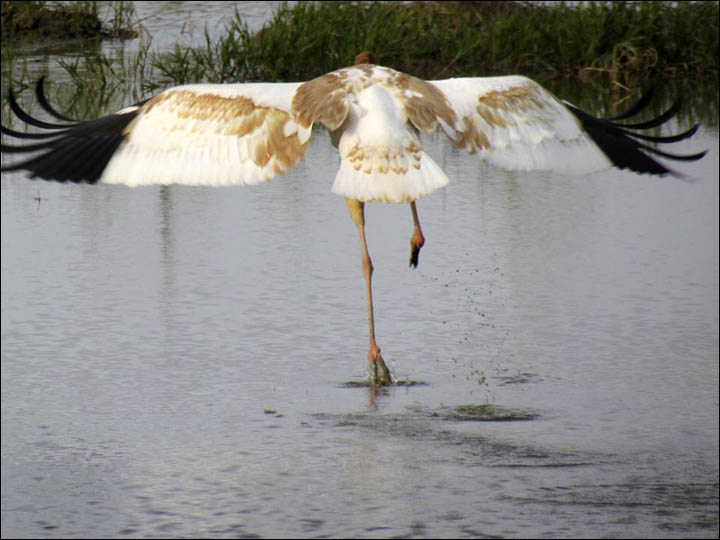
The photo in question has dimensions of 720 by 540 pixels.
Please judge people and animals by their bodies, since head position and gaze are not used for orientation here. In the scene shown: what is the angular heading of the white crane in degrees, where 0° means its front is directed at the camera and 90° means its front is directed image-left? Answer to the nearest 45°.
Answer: approximately 180°
